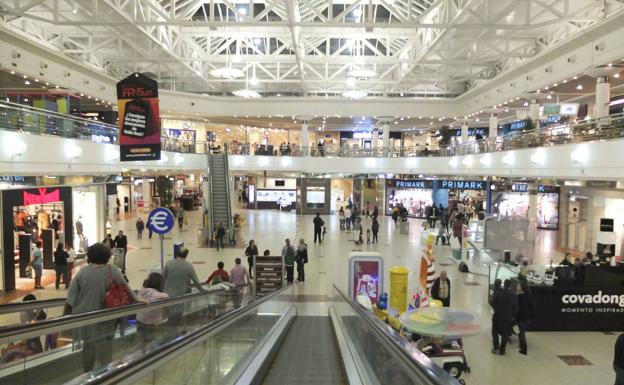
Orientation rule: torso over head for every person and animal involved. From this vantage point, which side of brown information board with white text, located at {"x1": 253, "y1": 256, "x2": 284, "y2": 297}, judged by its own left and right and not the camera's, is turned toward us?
front

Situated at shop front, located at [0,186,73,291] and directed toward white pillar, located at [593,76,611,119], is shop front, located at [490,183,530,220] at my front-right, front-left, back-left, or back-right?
front-left

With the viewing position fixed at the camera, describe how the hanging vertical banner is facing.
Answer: facing the viewer

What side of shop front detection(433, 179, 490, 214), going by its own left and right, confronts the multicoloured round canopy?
front

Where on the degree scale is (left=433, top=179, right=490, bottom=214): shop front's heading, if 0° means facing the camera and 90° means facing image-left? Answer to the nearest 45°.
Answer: approximately 0°

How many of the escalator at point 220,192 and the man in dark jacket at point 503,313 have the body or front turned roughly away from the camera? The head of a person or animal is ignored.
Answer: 1

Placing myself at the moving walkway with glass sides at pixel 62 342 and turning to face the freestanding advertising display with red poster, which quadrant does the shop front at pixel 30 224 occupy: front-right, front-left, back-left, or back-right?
front-left

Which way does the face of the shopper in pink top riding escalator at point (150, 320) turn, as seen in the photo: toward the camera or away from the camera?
away from the camera

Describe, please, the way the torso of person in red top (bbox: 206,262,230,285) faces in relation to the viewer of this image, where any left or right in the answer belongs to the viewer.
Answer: facing away from the viewer

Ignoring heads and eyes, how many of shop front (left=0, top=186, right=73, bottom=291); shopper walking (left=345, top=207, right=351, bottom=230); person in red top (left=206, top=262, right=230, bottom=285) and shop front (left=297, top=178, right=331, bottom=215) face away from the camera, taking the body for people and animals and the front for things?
2

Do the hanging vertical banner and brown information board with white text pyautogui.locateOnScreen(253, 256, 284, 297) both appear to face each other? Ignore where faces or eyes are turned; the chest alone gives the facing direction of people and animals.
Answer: no

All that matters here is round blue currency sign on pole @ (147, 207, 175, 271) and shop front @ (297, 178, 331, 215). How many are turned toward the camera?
2

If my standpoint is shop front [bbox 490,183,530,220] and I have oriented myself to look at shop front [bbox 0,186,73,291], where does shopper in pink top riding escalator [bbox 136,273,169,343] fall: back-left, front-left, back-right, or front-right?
front-left

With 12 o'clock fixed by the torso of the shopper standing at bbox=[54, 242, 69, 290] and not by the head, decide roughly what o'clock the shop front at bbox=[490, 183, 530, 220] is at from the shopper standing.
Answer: The shop front is roughly at 3 o'clock from the shopper standing.

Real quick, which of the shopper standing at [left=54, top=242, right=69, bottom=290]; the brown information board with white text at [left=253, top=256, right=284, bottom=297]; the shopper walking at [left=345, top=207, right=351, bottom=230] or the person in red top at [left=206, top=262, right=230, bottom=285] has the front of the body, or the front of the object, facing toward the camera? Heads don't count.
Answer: the brown information board with white text

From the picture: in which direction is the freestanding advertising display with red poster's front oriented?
toward the camera

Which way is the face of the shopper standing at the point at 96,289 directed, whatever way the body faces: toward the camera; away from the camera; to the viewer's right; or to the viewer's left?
away from the camera

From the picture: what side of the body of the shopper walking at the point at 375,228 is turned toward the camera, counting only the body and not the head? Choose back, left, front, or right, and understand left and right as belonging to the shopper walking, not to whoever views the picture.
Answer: back
